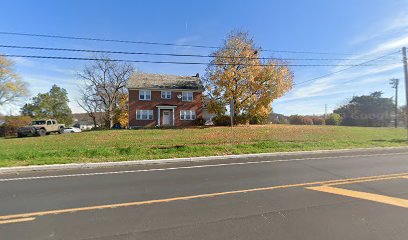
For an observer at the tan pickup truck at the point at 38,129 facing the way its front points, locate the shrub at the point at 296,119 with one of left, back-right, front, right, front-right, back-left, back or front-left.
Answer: back-left

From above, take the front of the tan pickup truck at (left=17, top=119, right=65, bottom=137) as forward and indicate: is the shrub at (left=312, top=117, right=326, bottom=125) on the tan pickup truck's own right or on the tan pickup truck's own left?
on the tan pickup truck's own left

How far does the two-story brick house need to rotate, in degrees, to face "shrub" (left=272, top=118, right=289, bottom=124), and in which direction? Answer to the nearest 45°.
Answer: approximately 90° to its left

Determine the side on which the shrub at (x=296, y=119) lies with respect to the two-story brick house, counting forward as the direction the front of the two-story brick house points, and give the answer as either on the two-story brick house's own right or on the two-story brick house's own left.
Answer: on the two-story brick house's own left

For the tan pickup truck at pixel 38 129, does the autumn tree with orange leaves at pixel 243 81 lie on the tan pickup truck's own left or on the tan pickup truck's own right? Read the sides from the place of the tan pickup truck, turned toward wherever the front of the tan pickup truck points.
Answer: on the tan pickup truck's own left

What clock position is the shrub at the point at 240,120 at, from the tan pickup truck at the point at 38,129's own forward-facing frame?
The shrub is roughly at 8 o'clock from the tan pickup truck.

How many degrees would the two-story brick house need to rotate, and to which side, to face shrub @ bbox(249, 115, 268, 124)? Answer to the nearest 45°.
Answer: approximately 90° to its left

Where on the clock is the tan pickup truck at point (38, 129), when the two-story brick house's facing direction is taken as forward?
The tan pickup truck is roughly at 2 o'clock from the two-story brick house.

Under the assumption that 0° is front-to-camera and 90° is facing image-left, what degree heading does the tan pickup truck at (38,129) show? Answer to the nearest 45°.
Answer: approximately 45°

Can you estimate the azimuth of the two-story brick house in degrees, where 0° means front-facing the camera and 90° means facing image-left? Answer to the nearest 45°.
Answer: approximately 0°
